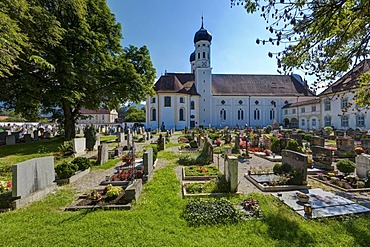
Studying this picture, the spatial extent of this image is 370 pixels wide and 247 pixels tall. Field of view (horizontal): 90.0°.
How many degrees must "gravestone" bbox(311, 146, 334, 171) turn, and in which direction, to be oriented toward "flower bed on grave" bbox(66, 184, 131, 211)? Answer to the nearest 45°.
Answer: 0° — it already faces it

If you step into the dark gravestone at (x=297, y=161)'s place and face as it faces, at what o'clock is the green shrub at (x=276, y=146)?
The green shrub is roughly at 4 o'clock from the dark gravestone.

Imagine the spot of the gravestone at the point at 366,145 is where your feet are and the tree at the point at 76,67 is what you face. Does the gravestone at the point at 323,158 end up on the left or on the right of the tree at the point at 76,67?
left

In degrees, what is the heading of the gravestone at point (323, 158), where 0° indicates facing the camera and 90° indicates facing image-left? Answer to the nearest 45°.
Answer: approximately 45°

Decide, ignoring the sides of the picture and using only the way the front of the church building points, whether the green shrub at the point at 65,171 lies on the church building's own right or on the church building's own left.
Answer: on the church building's own right
